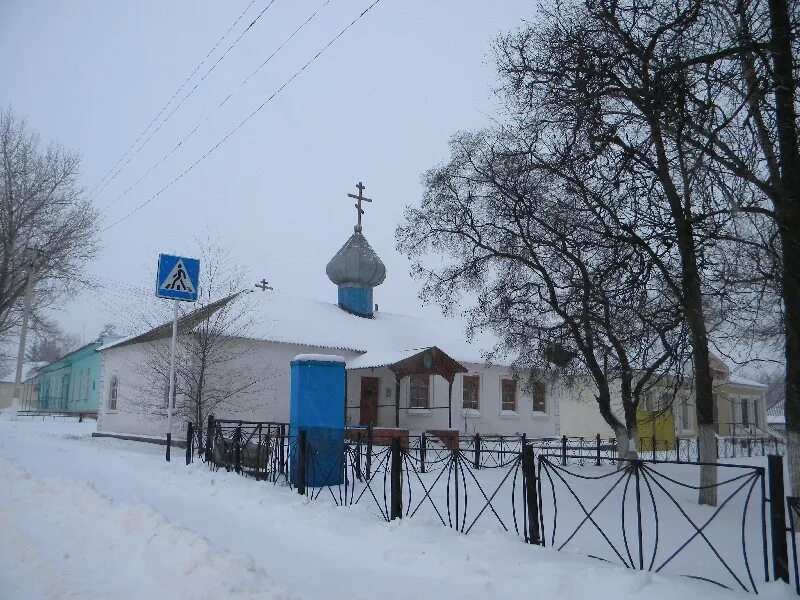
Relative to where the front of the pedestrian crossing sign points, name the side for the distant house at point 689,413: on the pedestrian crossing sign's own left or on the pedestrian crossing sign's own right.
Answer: on the pedestrian crossing sign's own left

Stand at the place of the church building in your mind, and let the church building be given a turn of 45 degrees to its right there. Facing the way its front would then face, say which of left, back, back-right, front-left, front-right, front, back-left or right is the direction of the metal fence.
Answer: front

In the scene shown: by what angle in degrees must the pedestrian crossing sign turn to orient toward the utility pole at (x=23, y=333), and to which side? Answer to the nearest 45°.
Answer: approximately 180°

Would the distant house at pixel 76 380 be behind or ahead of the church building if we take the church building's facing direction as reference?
behind

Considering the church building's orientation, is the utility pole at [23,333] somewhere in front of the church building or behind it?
behind

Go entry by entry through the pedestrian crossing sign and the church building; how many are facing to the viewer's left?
0

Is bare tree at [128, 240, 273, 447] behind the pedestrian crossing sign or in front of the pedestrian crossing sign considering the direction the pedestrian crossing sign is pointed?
behind

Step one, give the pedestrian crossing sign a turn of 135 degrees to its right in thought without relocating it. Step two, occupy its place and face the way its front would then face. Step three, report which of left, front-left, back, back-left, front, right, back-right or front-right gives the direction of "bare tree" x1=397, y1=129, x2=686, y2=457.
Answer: back-right

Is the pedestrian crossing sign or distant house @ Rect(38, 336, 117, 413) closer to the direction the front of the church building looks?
the pedestrian crossing sign

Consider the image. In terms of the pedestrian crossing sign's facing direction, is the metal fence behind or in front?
in front

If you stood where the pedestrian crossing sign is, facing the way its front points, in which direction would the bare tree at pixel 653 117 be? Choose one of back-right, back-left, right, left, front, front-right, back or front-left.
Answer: front-left

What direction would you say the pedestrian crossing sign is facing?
toward the camera

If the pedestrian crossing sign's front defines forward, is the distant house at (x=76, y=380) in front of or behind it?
behind
